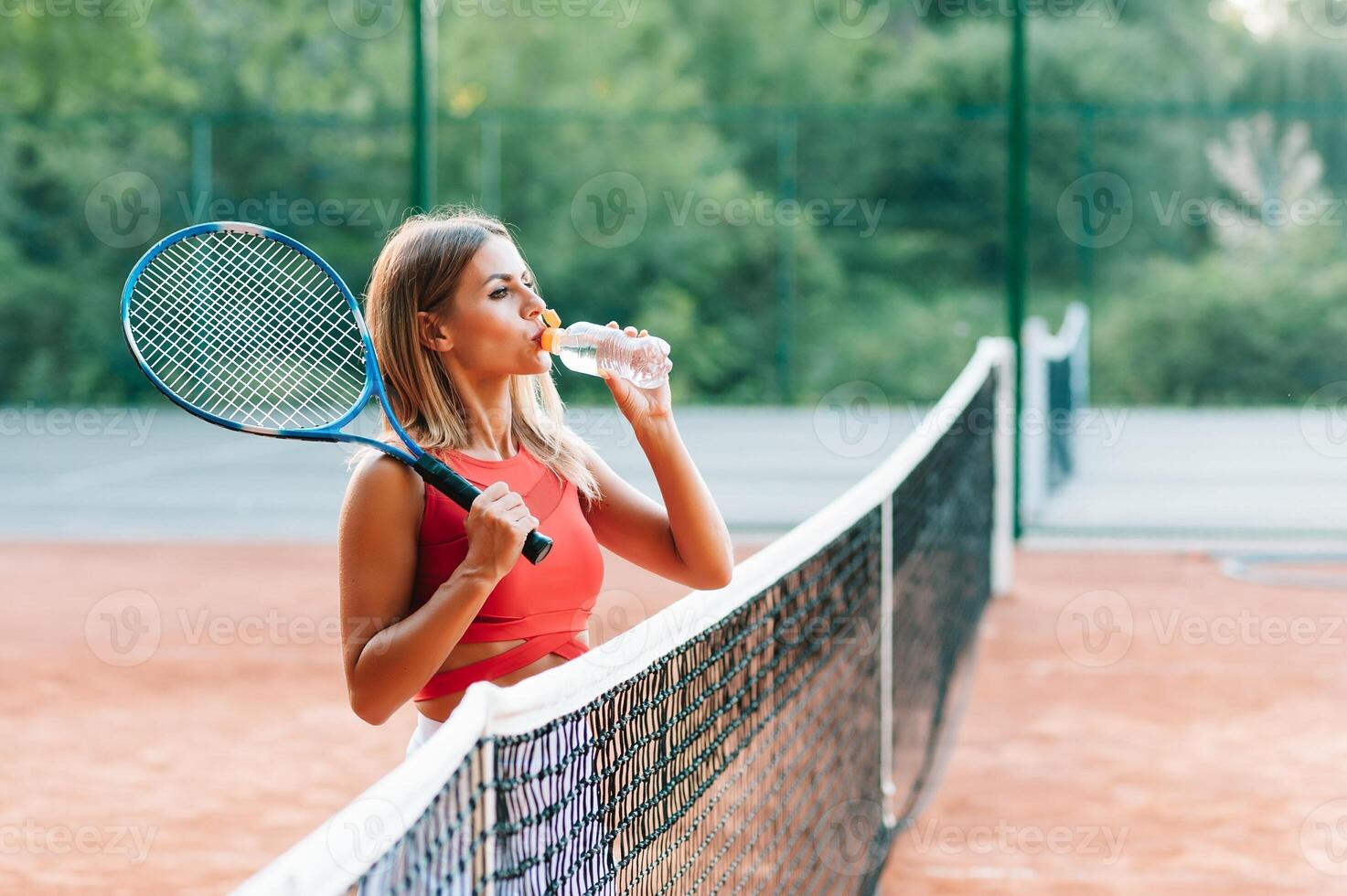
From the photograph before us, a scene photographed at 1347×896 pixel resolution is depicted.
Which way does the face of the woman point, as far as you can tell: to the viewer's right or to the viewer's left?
to the viewer's right

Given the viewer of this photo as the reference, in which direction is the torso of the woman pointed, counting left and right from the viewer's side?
facing the viewer and to the right of the viewer

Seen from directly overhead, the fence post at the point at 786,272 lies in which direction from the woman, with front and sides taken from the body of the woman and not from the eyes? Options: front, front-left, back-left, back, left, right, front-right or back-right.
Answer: back-left

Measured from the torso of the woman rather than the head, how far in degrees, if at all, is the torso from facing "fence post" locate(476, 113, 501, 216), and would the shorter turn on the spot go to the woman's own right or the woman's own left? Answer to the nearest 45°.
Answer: approximately 135° to the woman's own left

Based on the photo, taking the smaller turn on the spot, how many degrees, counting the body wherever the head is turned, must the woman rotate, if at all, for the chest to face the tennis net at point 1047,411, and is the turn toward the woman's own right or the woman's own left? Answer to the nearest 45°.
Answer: approximately 135° to the woman's own left

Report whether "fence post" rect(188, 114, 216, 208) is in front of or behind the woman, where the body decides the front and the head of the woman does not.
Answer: behind
